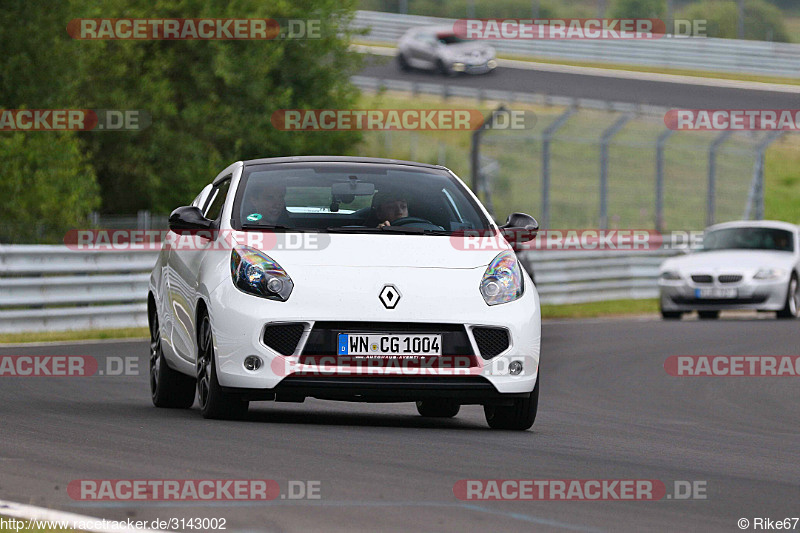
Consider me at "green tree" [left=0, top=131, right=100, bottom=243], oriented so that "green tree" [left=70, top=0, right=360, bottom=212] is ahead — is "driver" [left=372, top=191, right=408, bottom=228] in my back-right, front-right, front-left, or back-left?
back-right

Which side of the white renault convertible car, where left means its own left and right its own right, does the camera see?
front

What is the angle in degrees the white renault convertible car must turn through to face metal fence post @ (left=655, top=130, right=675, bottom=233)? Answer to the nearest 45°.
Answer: approximately 180°

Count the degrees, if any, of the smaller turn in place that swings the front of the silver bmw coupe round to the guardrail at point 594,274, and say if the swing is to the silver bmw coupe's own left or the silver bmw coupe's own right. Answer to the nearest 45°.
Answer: approximately 90° to the silver bmw coupe's own right

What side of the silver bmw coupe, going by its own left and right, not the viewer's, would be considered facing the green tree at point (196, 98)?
right

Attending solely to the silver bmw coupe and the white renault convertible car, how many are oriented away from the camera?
0

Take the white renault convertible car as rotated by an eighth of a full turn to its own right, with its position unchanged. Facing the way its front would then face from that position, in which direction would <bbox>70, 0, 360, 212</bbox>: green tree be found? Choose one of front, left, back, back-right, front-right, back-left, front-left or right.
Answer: back-right

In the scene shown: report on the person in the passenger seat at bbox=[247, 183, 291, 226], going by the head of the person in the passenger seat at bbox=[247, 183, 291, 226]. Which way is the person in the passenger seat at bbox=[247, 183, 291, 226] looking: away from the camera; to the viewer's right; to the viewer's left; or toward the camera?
toward the camera

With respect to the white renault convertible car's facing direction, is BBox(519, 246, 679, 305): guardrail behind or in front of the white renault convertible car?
behind

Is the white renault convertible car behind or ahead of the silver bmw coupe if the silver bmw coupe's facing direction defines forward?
ahead
